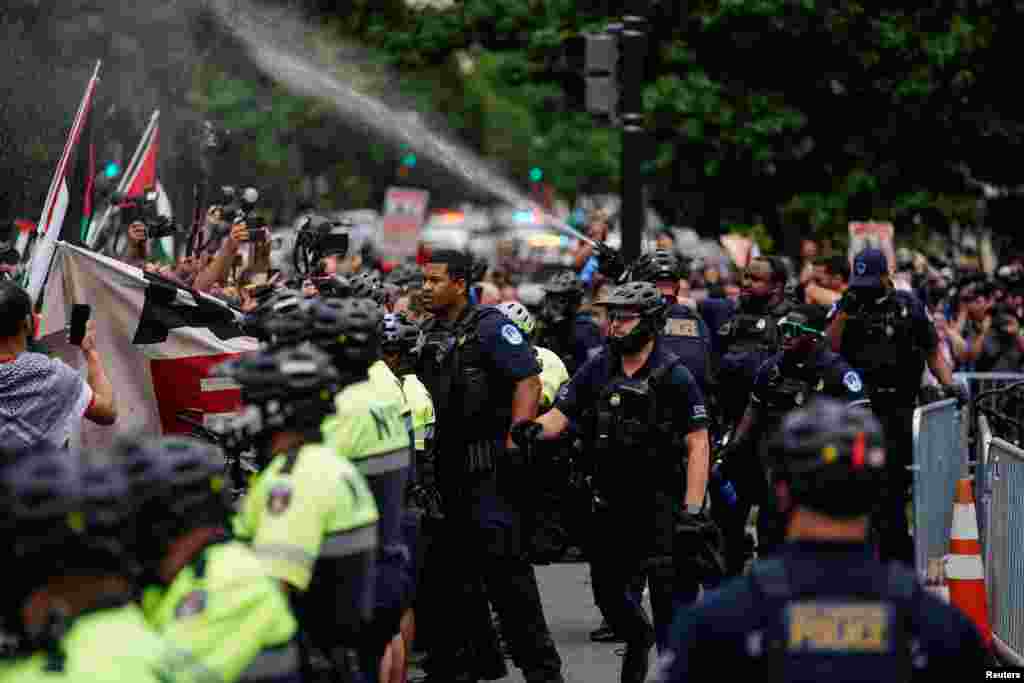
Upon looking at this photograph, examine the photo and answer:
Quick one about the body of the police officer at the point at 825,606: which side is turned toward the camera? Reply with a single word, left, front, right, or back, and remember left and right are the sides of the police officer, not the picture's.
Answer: back

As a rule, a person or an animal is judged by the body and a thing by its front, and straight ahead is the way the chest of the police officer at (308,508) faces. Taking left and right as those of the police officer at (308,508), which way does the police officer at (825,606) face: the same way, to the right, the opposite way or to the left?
to the right

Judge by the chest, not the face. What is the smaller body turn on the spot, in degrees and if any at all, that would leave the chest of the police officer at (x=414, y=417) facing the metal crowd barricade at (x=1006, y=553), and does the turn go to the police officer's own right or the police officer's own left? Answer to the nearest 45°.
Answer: approximately 180°

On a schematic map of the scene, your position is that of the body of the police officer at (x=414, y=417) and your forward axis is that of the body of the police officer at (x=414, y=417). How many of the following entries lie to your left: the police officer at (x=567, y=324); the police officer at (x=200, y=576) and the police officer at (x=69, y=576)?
2

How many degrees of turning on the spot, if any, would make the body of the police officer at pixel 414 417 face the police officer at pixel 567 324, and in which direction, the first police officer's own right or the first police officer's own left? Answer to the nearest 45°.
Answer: approximately 90° to the first police officer's own right

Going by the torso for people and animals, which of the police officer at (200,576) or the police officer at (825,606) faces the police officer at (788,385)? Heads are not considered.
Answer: the police officer at (825,606)

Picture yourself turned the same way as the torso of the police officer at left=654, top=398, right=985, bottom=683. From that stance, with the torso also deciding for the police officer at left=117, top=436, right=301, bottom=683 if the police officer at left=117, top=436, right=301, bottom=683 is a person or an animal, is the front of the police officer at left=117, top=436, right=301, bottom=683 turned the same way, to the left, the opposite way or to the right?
to the left

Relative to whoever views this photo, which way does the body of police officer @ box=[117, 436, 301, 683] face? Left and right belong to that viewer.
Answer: facing to the left of the viewer

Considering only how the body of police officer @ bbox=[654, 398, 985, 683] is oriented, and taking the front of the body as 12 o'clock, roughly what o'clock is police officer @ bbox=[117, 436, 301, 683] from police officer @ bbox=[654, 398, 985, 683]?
police officer @ bbox=[117, 436, 301, 683] is roughly at 9 o'clock from police officer @ bbox=[654, 398, 985, 683].

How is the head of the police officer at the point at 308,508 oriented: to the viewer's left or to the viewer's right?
to the viewer's left

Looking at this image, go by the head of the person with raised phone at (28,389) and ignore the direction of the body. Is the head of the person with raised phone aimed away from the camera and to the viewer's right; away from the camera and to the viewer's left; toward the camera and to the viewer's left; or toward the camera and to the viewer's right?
away from the camera and to the viewer's right
